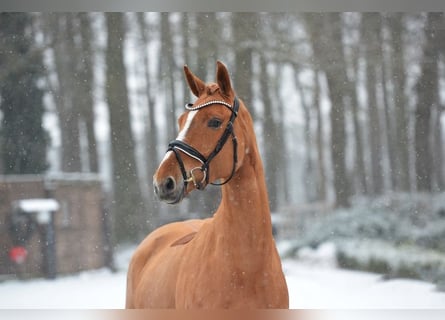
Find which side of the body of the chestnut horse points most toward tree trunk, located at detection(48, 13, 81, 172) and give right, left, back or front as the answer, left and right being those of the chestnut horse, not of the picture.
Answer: back

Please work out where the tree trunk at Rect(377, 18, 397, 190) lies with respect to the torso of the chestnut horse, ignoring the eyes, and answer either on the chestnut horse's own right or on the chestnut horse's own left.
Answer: on the chestnut horse's own left

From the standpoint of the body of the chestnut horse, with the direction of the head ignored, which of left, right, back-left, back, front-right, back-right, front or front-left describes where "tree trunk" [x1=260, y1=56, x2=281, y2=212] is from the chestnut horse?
back-left

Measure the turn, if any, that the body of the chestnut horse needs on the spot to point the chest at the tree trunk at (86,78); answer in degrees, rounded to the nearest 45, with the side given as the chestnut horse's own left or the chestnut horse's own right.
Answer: approximately 135° to the chestnut horse's own left

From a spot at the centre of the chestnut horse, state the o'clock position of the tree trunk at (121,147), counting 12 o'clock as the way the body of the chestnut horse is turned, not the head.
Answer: The tree trunk is roughly at 7 o'clock from the chestnut horse.

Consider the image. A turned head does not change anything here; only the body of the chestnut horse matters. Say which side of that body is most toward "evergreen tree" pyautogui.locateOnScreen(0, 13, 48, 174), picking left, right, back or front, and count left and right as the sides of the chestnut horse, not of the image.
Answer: back

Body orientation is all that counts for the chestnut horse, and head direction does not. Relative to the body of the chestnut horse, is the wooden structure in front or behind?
behind

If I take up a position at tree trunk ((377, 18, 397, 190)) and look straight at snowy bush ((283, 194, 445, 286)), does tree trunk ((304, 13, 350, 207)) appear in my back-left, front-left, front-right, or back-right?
front-right

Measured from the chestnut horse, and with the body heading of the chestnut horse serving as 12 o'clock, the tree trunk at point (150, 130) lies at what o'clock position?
The tree trunk is roughly at 7 o'clock from the chestnut horse.

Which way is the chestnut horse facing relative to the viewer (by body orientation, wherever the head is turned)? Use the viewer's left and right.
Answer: facing the viewer and to the right of the viewer

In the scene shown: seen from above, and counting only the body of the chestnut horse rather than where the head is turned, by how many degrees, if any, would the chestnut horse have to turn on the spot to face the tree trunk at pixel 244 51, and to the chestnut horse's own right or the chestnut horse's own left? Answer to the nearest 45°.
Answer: approximately 135° to the chestnut horse's own left
